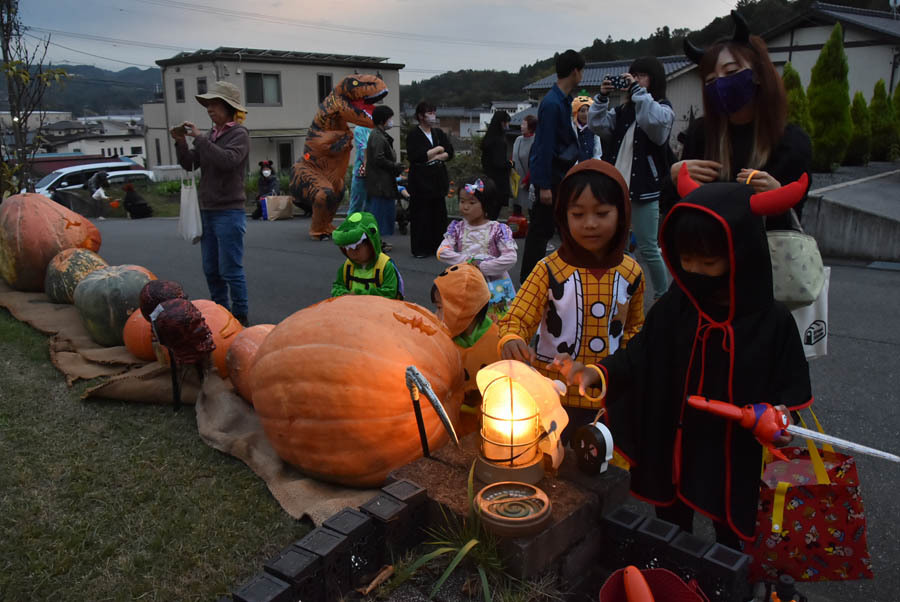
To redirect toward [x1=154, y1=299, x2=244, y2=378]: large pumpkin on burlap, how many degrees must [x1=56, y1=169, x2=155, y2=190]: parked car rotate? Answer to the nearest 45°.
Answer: approximately 90° to its left

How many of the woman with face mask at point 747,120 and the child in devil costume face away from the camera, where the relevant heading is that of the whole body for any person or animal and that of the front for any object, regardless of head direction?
0

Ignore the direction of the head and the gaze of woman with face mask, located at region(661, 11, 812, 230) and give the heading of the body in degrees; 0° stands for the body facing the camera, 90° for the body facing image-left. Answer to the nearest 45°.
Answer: approximately 45°

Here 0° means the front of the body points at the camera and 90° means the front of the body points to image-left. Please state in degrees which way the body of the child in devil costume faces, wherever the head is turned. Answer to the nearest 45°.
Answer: approximately 45°

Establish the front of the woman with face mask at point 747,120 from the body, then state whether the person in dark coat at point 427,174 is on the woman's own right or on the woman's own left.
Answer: on the woman's own right

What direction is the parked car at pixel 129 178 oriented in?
to the viewer's left

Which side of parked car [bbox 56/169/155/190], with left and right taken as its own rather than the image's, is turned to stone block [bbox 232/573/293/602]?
left

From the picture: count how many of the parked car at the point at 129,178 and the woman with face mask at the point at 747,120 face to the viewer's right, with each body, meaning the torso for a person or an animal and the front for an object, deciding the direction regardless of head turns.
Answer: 0

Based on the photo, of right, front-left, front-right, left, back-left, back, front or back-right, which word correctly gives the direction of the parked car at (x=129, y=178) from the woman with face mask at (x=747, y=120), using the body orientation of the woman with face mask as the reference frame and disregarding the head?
right
